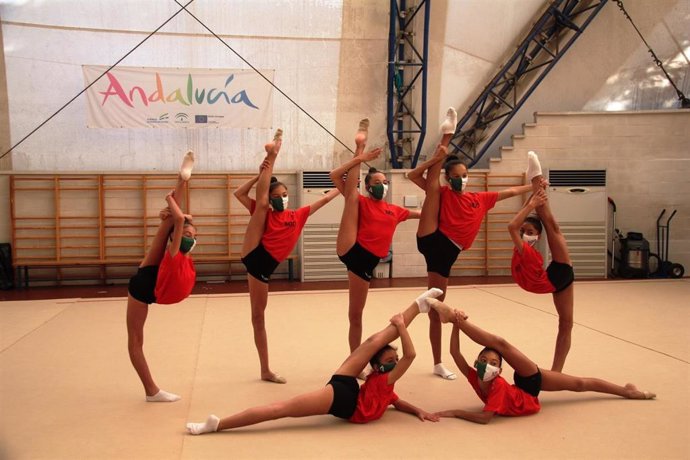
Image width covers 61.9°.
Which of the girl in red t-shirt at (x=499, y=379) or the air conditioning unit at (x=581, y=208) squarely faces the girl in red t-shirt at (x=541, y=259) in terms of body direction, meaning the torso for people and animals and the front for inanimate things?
the air conditioning unit

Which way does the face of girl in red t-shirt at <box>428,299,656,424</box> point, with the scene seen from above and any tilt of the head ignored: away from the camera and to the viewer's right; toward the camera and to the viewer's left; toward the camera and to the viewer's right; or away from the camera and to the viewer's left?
toward the camera and to the viewer's left

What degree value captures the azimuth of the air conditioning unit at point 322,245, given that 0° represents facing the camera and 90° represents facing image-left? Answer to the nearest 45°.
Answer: approximately 0°

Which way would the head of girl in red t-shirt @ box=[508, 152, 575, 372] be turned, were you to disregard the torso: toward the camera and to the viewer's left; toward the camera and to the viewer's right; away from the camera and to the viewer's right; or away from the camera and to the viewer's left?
toward the camera and to the viewer's left

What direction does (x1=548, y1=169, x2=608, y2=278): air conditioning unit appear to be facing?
toward the camera

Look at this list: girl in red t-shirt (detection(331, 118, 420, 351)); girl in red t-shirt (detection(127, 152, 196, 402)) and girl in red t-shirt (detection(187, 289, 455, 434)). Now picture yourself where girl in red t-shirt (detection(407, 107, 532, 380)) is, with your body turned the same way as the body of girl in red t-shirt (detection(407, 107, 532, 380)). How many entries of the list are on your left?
0

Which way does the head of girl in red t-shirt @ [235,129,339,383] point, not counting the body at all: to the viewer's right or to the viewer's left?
to the viewer's right

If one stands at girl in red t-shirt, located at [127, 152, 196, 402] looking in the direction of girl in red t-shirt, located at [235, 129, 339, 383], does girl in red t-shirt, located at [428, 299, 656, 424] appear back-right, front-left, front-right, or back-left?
front-right

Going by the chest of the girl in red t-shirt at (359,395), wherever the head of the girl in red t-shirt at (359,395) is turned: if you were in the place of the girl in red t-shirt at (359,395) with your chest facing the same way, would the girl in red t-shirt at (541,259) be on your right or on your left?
on your left

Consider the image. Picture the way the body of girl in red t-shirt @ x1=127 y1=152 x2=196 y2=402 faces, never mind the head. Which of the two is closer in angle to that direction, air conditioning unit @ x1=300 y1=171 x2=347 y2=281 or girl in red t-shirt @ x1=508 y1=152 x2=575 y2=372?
the girl in red t-shirt

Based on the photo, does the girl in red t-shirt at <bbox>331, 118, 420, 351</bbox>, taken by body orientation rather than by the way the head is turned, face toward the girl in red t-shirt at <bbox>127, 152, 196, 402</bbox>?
no

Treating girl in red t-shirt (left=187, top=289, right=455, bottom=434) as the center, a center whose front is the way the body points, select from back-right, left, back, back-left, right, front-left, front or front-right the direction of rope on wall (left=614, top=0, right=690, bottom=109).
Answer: left
